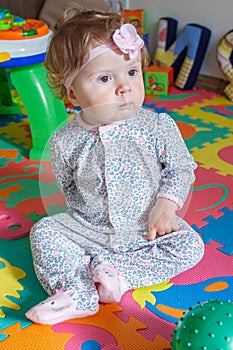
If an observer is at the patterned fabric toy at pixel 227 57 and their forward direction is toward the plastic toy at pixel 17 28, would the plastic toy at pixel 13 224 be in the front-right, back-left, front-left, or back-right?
front-left

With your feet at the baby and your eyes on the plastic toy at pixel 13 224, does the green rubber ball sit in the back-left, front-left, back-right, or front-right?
back-left

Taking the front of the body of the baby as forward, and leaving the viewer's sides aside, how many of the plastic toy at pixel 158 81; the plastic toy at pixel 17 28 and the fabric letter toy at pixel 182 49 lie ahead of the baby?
0

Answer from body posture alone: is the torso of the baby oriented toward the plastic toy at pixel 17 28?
no

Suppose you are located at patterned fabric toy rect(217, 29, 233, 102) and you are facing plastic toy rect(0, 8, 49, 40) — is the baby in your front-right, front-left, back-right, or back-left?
front-left

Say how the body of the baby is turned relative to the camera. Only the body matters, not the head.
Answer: toward the camera

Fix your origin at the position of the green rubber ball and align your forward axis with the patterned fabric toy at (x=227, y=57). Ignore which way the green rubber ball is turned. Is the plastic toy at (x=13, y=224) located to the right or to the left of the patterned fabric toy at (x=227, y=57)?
left

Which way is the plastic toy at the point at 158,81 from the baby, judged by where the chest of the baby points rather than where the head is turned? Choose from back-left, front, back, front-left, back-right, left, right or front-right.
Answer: back

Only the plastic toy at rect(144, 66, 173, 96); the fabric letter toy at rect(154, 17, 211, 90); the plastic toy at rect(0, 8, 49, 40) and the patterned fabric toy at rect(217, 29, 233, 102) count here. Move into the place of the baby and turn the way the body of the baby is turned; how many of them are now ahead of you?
0

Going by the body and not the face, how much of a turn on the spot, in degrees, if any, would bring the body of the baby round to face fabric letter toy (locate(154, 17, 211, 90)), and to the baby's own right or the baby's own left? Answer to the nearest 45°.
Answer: approximately 180°

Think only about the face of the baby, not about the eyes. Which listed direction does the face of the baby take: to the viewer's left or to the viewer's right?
to the viewer's right

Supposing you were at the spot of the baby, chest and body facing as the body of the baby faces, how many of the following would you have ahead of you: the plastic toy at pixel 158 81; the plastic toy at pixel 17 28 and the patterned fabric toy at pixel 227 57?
0

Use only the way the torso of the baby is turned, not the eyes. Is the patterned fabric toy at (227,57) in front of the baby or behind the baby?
behind
